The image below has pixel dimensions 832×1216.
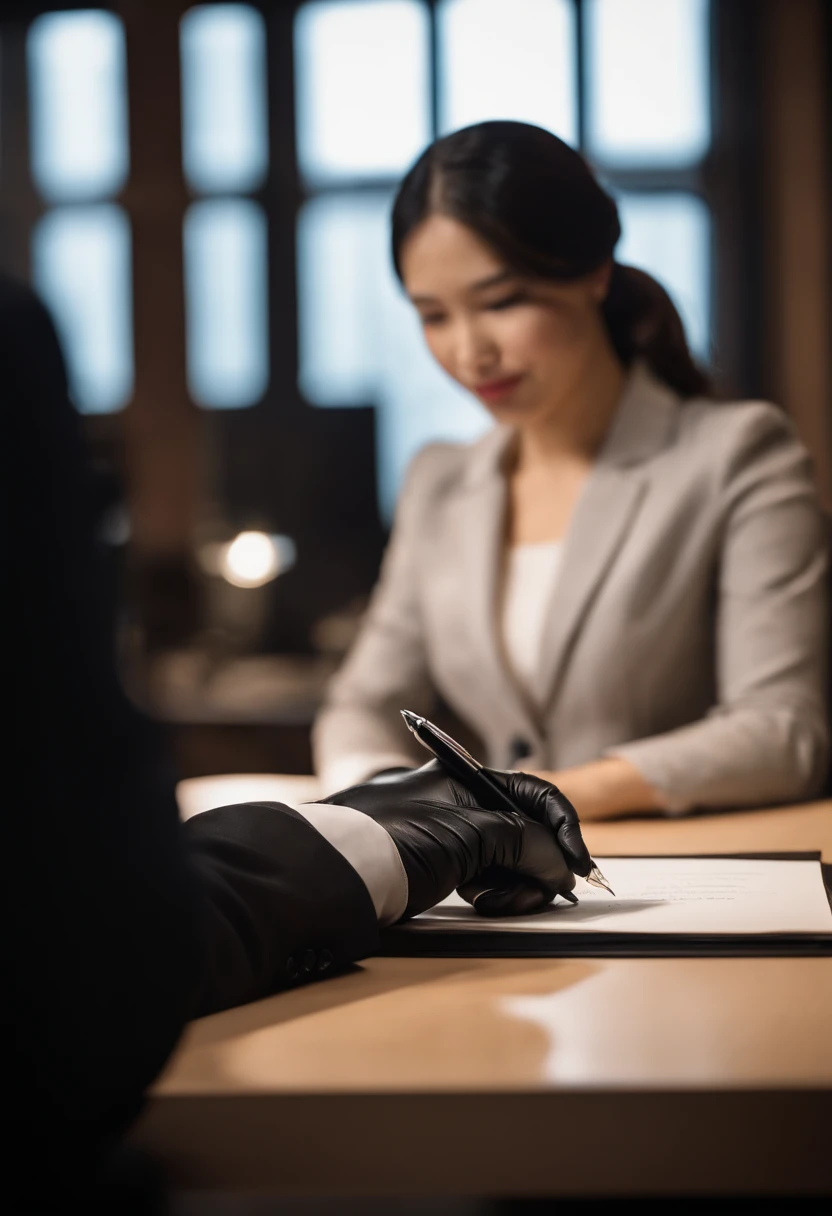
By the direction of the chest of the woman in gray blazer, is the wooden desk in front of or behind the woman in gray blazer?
in front

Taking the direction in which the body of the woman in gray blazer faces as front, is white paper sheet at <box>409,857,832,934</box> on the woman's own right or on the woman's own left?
on the woman's own left

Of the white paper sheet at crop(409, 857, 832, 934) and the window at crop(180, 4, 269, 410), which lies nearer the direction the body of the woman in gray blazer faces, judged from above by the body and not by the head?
the white paper sheet

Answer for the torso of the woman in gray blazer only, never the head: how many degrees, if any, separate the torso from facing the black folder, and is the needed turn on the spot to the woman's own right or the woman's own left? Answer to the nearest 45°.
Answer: approximately 45° to the woman's own left

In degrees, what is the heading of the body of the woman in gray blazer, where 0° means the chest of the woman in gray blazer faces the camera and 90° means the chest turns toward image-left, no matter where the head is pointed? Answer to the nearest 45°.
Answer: approximately 45°

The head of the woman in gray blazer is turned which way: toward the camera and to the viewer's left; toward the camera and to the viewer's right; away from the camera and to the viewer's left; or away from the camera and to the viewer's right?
toward the camera and to the viewer's left

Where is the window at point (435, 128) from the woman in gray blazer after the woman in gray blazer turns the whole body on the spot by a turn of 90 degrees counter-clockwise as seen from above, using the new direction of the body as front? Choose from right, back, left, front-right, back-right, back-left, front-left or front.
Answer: back-left

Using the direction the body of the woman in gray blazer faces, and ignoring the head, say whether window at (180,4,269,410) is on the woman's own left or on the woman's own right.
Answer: on the woman's own right

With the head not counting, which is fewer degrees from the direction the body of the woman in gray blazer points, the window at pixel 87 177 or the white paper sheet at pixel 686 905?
the white paper sheet
